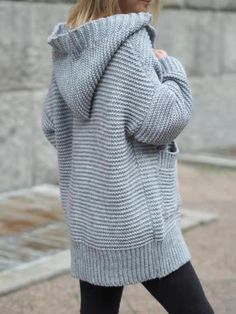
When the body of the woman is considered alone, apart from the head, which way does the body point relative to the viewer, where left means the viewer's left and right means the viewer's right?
facing away from the viewer and to the right of the viewer
